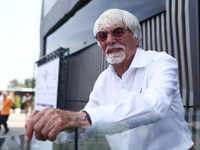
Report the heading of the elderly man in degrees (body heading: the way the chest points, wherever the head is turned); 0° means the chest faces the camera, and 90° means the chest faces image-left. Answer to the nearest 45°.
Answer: approximately 45°

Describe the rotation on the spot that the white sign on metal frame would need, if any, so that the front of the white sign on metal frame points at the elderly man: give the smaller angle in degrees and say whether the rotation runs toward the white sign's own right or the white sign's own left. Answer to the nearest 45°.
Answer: approximately 45° to the white sign's own left

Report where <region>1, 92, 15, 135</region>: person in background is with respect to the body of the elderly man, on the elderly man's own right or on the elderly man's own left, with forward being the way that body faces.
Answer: on the elderly man's own right

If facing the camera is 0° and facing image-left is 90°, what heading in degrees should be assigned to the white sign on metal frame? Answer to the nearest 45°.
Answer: approximately 45°
